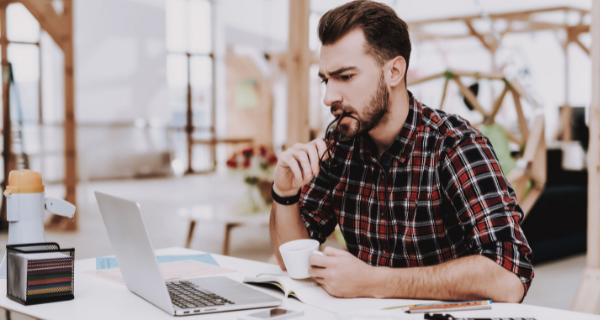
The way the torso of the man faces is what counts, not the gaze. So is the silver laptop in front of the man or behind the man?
in front

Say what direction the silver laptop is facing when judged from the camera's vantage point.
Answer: facing to the right of the viewer

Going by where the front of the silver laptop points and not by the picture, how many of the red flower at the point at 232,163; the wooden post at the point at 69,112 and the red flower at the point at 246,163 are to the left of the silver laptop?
3

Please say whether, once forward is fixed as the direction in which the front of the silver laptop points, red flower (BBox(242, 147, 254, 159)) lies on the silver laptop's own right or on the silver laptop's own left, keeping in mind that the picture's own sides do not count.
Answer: on the silver laptop's own left

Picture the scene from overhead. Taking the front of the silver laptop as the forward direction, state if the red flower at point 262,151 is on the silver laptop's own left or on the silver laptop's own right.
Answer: on the silver laptop's own left

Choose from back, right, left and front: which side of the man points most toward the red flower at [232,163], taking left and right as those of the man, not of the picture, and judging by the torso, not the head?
right

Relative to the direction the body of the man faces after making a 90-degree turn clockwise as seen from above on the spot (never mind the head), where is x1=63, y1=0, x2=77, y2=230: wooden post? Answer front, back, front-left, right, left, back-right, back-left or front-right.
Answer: front

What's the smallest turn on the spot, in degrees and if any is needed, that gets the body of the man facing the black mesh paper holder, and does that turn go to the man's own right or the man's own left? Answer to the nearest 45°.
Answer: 0° — they already face it

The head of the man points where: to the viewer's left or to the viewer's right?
to the viewer's left

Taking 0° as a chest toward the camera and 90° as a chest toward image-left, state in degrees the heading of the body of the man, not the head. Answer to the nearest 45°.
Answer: approximately 45°

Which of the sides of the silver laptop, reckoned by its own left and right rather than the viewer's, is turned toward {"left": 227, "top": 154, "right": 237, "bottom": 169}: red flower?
left

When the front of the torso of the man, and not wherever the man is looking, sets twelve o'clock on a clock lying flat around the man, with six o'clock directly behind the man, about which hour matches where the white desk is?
The white desk is roughly at 12 o'clock from the man.

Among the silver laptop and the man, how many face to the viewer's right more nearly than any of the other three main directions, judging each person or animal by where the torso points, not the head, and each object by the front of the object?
1

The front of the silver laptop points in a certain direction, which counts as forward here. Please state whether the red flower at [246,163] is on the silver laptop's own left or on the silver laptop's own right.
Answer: on the silver laptop's own left
